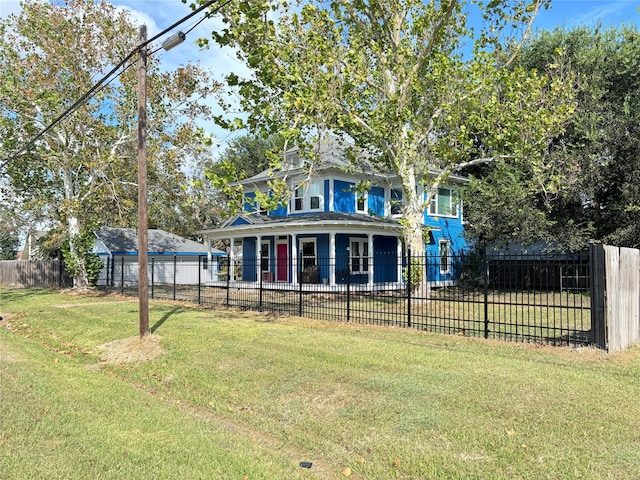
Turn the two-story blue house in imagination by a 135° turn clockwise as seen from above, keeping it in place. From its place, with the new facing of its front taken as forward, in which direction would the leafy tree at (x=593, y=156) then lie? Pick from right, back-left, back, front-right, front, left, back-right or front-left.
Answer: right

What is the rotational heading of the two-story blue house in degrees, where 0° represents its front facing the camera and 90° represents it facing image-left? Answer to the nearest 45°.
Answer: approximately 45°

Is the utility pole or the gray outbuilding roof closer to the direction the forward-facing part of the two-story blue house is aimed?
the utility pole

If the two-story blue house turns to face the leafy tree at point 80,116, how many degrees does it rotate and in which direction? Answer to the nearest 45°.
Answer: approximately 45° to its right

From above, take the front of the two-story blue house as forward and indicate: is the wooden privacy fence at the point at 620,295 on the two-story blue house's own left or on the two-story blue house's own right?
on the two-story blue house's own left

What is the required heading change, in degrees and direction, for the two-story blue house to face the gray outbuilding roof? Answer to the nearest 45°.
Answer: approximately 90° to its right
